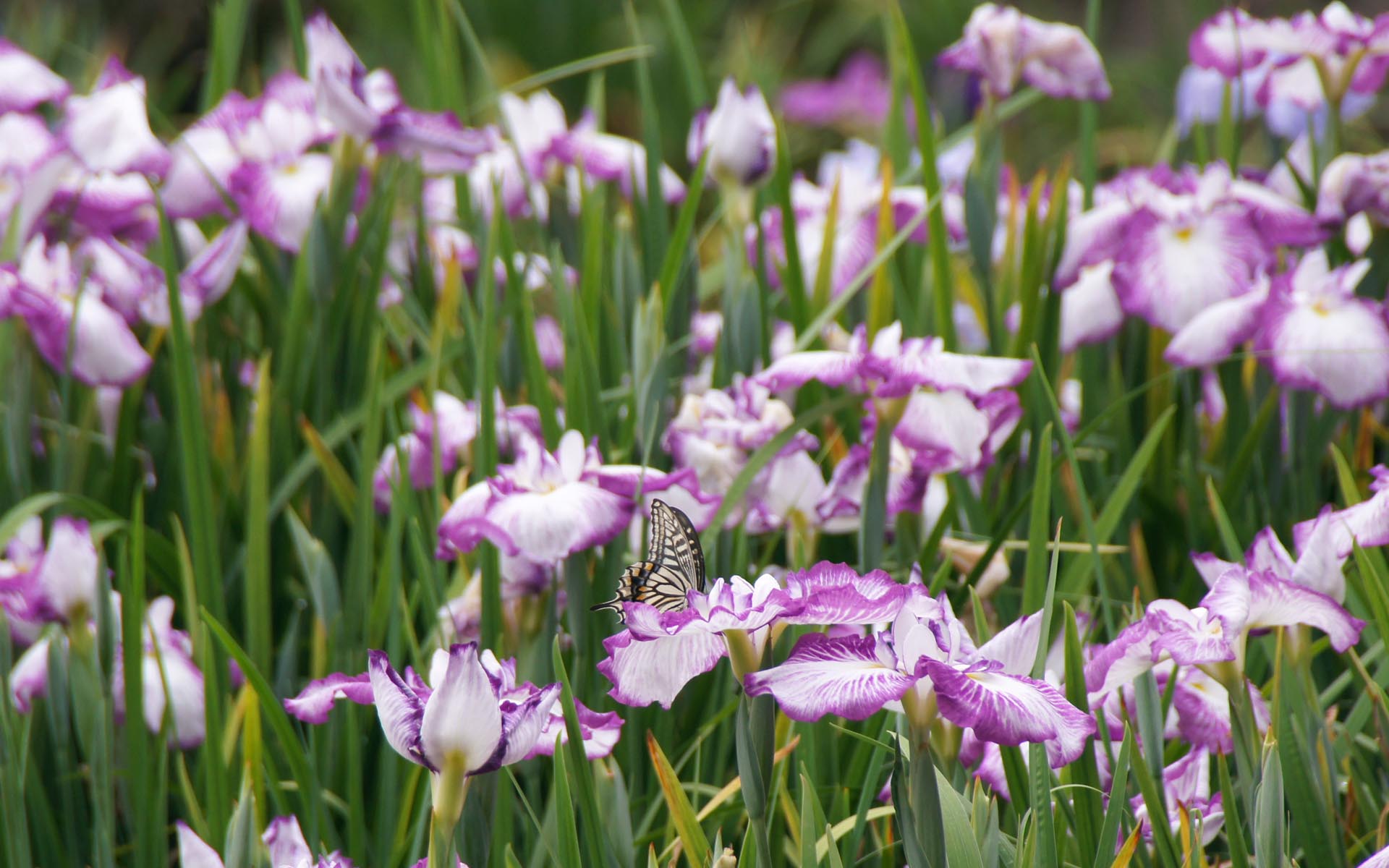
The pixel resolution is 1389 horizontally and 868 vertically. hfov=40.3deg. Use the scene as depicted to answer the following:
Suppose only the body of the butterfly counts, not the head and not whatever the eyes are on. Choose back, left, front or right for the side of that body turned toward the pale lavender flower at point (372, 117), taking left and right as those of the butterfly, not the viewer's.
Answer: left

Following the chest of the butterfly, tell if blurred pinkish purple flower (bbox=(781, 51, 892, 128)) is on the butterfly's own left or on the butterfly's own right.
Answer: on the butterfly's own left

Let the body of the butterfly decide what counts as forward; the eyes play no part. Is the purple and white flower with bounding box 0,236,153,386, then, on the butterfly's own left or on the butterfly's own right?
on the butterfly's own left

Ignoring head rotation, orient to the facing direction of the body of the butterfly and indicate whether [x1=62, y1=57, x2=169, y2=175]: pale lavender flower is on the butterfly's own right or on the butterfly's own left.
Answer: on the butterfly's own left

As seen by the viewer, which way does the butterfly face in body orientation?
to the viewer's right
